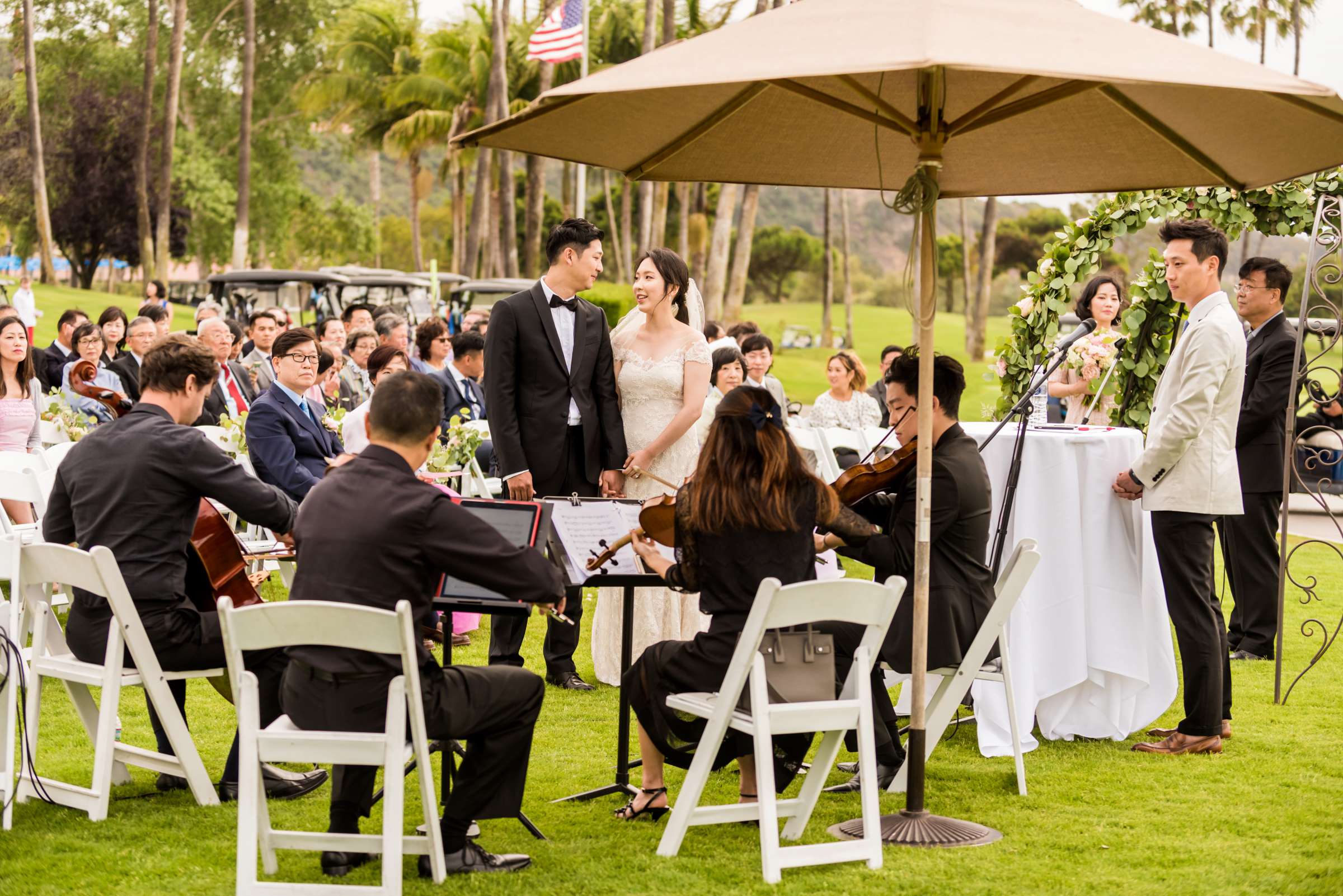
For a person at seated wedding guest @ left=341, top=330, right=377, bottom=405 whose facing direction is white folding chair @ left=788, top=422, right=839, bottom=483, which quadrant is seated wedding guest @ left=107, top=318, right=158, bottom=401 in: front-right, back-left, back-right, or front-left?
back-right

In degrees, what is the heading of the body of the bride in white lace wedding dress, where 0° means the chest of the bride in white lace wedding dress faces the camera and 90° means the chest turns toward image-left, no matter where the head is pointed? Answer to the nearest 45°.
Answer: approximately 45°

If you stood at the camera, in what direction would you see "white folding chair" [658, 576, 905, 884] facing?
facing away from the viewer and to the left of the viewer

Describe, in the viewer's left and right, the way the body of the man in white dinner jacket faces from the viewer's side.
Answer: facing to the left of the viewer

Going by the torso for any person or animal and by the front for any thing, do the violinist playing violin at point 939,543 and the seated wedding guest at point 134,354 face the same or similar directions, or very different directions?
very different directions

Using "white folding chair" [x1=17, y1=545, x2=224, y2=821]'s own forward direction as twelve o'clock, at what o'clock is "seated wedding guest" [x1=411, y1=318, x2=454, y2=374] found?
The seated wedding guest is roughly at 11 o'clock from the white folding chair.

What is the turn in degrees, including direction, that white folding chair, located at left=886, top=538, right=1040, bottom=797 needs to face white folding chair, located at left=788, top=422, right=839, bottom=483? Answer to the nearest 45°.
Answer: approximately 90° to its right

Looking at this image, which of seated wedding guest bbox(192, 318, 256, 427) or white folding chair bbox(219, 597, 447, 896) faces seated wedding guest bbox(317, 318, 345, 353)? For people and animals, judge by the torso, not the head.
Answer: the white folding chair

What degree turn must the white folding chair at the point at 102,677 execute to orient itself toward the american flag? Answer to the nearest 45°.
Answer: approximately 45° to its left

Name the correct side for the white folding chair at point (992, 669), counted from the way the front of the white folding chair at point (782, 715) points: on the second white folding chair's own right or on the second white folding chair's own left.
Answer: on the second white folding chair's own right
